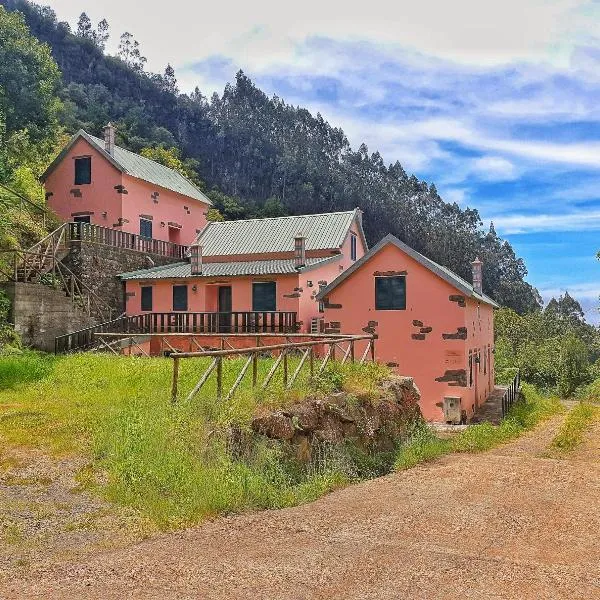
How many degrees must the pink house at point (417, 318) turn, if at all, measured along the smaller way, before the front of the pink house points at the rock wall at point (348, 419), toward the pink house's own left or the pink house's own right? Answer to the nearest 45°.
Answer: approximately 90° to the pink house's own right

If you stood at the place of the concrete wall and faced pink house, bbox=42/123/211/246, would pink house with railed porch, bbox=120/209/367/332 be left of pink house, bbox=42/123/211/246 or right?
right

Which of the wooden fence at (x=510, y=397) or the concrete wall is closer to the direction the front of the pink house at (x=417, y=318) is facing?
the wooden fence

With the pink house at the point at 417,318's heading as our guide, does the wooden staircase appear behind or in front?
behind
